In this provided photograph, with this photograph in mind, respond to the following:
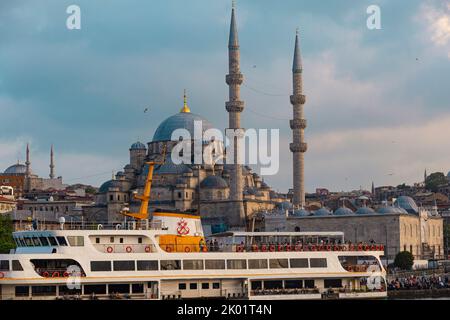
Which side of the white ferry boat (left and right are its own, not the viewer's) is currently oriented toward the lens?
left
